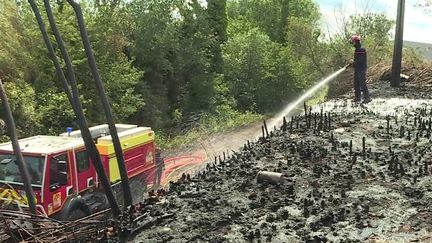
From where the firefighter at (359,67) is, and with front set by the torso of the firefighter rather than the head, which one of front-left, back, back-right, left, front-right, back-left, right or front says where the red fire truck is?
front-left

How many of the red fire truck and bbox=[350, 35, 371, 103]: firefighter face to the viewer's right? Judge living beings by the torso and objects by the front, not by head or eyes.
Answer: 0

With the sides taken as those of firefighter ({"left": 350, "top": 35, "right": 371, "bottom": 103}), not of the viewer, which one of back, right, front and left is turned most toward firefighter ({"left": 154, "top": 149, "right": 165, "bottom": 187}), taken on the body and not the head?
front

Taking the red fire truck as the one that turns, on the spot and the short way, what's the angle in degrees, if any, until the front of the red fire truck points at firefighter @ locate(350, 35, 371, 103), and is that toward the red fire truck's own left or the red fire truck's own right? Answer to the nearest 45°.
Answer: approximately 135° to the red fire truck's own left

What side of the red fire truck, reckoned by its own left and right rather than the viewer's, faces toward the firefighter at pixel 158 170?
back

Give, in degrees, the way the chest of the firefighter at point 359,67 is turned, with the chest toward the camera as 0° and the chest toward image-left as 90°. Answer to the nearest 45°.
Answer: approximately 90°

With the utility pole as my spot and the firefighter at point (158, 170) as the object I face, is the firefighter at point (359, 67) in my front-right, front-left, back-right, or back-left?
front-left

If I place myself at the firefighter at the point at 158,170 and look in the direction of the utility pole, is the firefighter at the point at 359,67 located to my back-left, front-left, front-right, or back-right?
front-right

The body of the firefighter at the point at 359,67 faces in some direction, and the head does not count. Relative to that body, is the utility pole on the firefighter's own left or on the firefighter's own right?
on the firefighter's own right

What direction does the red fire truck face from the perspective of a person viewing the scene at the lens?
facing the viewer and to the left of the viewer
